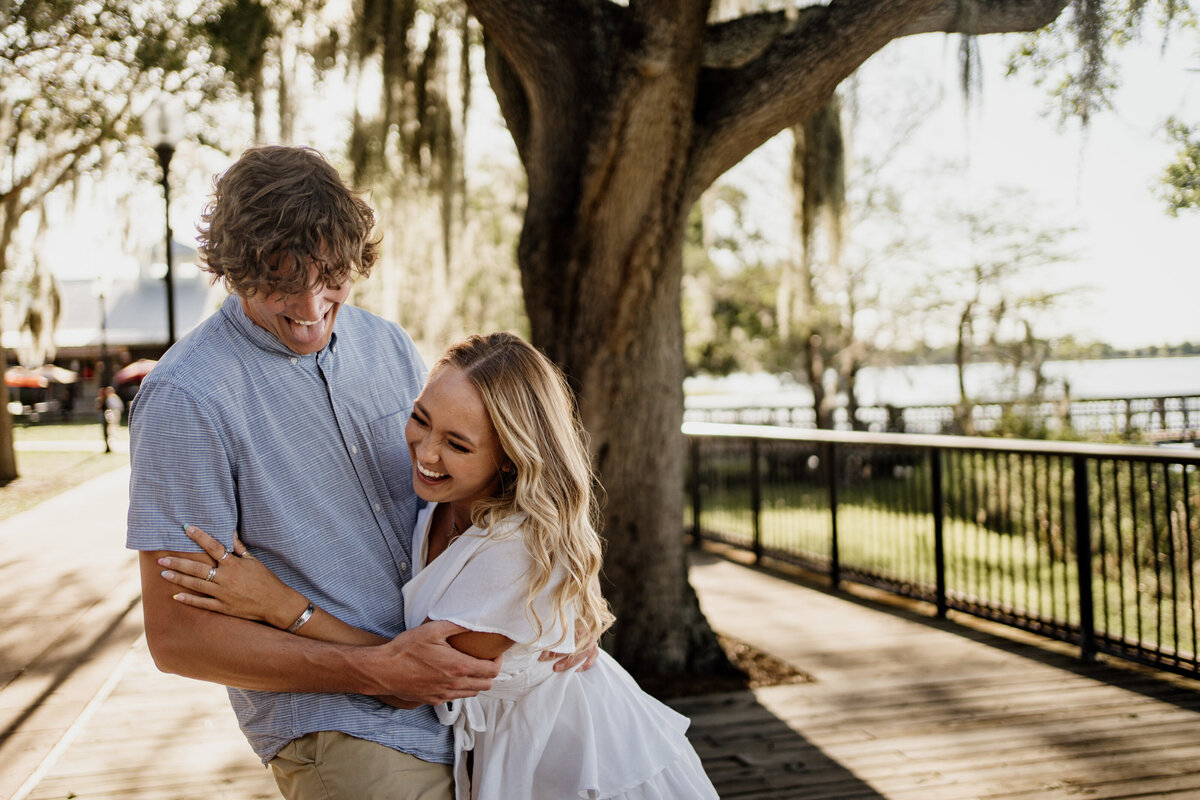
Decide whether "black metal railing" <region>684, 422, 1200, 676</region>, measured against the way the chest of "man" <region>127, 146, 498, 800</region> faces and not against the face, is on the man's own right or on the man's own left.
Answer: on the man's own left

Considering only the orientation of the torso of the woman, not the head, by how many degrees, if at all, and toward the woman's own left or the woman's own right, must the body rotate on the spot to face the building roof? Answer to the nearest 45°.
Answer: approximately 90° to the woman's own right

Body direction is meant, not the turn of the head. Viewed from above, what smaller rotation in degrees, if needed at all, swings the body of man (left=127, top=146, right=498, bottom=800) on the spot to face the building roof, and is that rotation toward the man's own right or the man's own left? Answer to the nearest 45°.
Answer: approximately 135° to the man's own left

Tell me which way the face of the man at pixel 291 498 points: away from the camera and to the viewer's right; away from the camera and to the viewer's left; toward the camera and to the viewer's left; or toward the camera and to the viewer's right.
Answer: toward the camera and to the viewer's right

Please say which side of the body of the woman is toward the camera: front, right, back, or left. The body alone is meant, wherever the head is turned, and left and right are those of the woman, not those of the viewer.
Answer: left

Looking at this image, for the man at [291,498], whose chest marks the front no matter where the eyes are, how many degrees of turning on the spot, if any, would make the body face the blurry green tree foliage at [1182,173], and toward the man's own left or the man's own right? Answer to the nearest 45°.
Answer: approximately 90° to the man's own left

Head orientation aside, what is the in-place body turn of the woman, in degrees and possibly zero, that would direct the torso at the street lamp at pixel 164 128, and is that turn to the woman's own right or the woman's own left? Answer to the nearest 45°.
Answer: approximately 90° to the woman's own right

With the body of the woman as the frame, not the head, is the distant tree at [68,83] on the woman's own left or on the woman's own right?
on the woman's own right

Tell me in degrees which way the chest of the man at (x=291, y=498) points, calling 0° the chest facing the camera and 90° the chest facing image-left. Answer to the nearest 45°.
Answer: approximately 315°

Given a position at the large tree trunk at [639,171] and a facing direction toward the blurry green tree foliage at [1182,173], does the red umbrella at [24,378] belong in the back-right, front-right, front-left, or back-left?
back-left

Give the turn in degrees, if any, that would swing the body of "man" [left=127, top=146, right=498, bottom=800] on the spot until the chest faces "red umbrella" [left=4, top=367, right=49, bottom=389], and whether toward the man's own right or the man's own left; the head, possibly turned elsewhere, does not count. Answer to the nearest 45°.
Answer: approximately 135° to the man's own left
